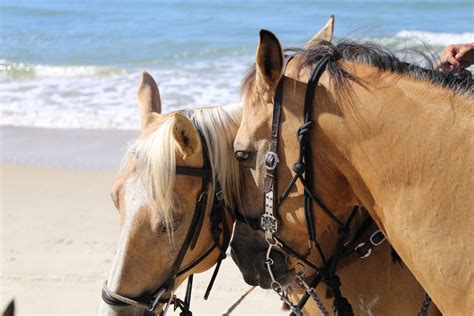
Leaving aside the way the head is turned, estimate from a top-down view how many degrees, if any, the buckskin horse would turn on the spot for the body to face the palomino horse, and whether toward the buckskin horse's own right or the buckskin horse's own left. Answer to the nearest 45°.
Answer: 0° — it already faces it

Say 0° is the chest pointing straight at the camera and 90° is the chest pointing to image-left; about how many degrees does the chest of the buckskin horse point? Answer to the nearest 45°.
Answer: approximately 90°
